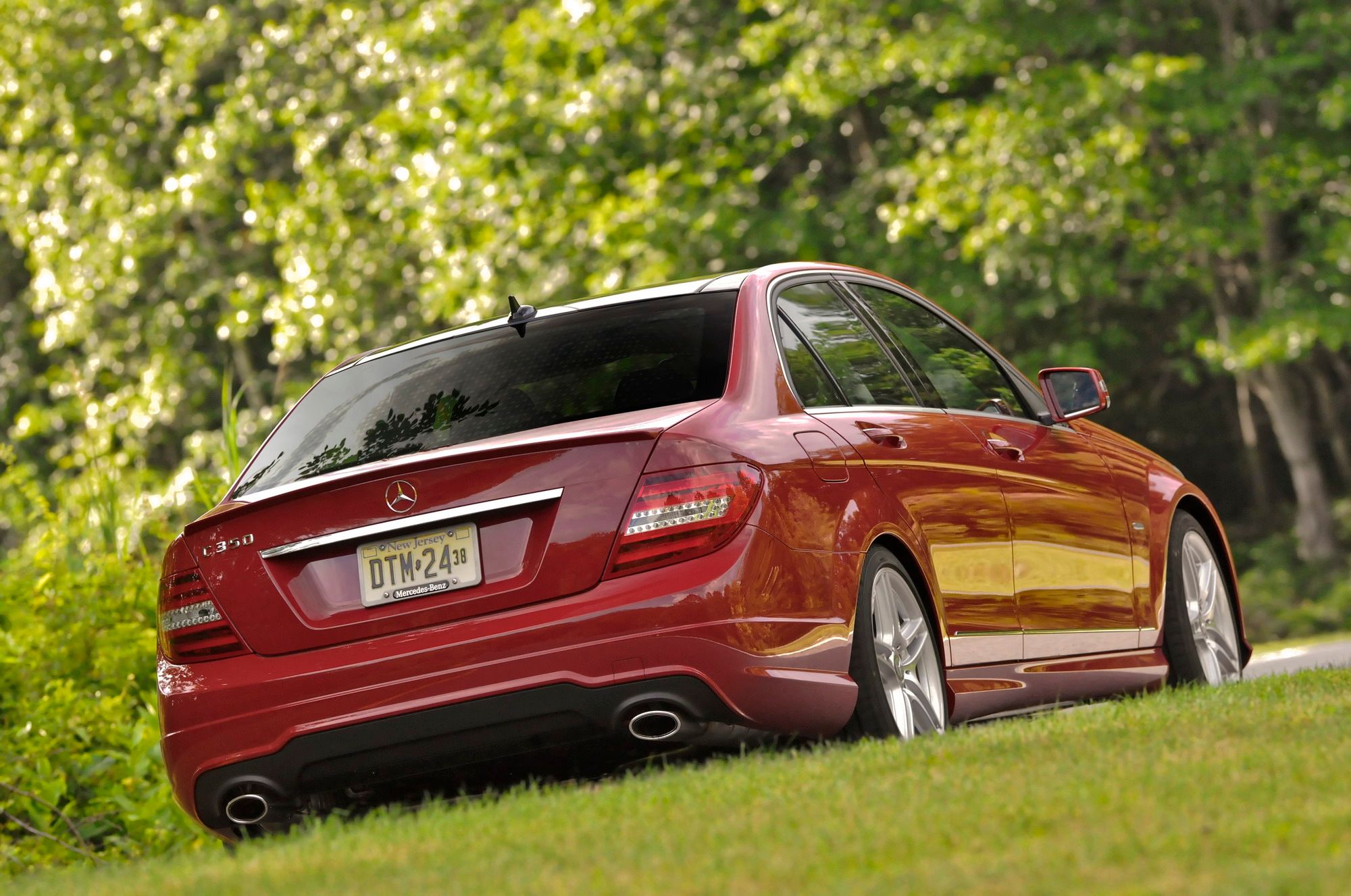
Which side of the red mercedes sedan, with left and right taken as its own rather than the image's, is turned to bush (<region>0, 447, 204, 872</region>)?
left

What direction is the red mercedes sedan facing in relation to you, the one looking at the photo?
facing away from the viewer and to the right of the viewer

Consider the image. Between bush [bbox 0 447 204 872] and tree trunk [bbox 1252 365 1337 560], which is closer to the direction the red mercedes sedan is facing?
the tree trunk

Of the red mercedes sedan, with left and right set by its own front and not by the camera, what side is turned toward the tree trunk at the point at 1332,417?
front

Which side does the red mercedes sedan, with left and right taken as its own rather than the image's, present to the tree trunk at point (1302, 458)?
front

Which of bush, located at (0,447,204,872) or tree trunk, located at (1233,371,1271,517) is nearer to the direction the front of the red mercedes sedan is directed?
the tree trunk

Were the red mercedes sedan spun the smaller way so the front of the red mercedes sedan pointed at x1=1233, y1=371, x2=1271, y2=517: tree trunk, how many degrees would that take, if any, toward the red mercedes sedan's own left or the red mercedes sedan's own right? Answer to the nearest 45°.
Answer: approximately 45° to the red mercedes sedan's own left
